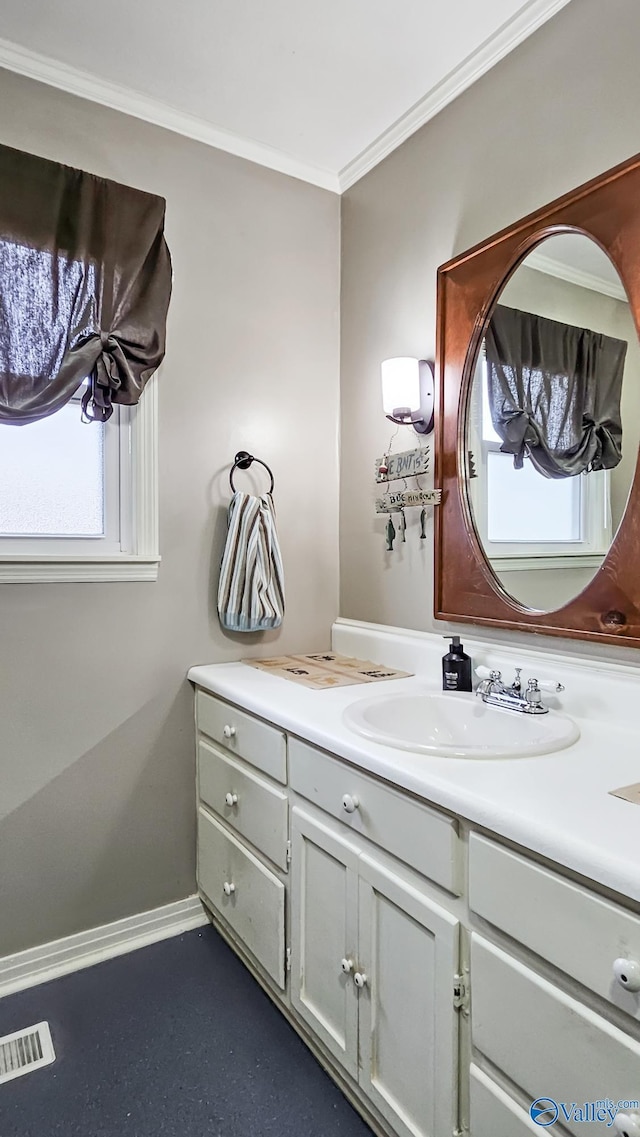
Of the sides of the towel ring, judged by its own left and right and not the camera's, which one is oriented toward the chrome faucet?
front

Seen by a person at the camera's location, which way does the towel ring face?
facing the viewer and to the right of the viewer

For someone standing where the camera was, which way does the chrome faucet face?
facing the viewer and to the left of the viewer

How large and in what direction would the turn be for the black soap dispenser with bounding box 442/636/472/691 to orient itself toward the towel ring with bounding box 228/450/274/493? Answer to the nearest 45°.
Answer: approximately 90° to its right

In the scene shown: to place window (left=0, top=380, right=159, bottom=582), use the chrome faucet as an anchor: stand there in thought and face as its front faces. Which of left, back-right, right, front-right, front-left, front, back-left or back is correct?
front-right

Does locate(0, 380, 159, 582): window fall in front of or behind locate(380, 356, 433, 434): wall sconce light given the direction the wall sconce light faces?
in front

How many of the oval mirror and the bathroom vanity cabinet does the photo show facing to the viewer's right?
0

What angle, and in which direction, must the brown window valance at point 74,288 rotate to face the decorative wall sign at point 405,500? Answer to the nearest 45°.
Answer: approximately 45° to its left

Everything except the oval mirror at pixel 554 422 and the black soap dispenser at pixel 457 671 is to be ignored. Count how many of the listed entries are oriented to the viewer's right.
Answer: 0

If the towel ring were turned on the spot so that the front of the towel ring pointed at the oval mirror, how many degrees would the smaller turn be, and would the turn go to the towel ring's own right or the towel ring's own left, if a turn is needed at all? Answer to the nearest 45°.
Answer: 0° — it already faces it

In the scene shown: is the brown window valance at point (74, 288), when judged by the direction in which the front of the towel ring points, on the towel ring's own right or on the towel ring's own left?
on the towel ring's own right

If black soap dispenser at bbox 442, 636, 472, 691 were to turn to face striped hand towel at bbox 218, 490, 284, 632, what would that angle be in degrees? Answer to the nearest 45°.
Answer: approximately 45° to its right

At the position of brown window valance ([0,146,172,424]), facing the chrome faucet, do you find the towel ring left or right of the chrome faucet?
left

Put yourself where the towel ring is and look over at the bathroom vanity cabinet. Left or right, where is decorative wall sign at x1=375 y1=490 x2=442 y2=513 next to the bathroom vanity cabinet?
left
